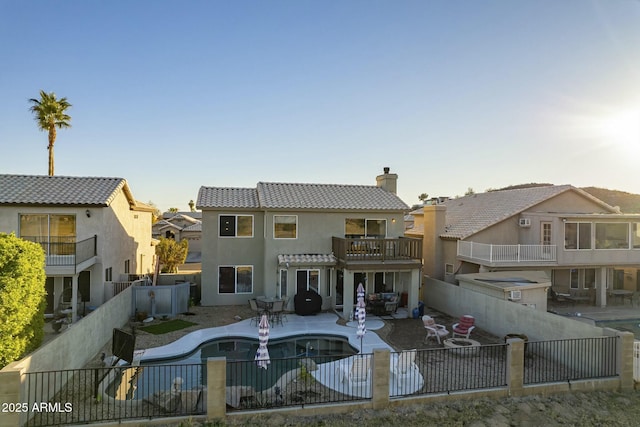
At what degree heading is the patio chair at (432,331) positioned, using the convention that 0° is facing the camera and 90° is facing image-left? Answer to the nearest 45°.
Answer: approximately 315°

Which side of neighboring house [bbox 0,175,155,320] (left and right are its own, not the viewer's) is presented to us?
back

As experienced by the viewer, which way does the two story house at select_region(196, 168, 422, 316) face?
facing away from the viewer

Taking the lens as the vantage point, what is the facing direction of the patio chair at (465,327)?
facing the viewer and to the left of the viewer

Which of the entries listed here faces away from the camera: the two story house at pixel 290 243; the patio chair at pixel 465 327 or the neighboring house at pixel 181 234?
the two story house

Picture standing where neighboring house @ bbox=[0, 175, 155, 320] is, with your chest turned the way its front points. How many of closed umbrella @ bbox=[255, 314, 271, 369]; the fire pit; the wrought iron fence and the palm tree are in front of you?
1

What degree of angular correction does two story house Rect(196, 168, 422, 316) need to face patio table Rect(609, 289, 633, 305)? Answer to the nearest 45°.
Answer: approximately 90° to its right

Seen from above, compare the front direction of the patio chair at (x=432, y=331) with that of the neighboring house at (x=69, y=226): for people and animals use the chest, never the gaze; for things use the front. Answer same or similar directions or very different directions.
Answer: very different directions

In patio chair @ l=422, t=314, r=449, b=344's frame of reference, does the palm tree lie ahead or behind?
behind

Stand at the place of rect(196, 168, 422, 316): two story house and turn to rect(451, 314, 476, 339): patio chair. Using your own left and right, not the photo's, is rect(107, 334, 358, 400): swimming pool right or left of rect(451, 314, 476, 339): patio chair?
right

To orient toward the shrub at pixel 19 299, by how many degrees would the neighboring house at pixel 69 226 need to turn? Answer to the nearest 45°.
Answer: approximately 180°

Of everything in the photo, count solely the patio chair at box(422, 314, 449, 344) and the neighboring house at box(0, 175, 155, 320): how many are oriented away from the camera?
1
